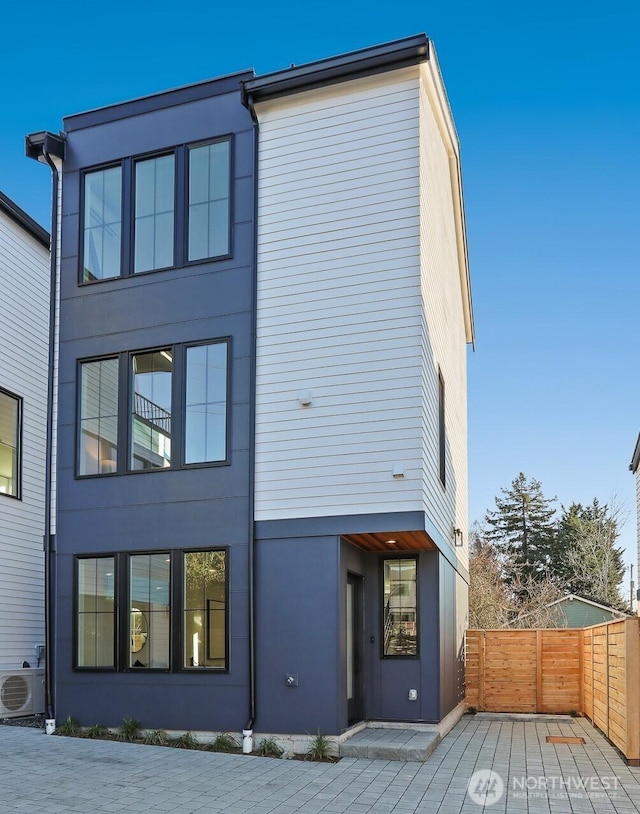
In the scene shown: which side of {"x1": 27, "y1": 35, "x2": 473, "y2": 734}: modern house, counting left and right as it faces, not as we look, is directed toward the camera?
front

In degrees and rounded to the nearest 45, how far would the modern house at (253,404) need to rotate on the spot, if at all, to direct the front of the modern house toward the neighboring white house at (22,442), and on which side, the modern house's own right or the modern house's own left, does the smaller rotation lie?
approximately 135° to the modern house's own right
